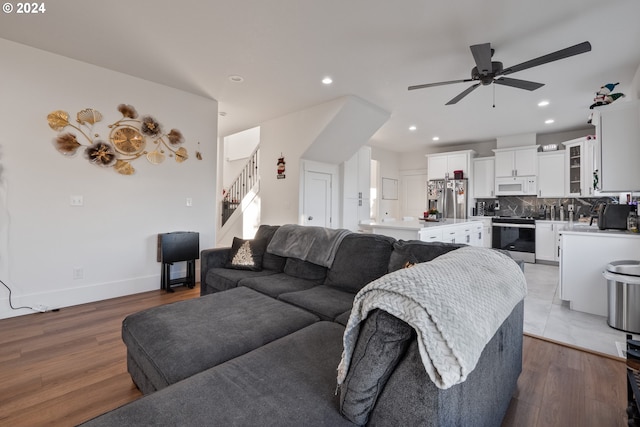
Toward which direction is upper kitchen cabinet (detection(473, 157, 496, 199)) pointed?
toward the camera

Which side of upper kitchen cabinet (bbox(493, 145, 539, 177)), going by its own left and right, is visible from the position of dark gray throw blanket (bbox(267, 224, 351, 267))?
front

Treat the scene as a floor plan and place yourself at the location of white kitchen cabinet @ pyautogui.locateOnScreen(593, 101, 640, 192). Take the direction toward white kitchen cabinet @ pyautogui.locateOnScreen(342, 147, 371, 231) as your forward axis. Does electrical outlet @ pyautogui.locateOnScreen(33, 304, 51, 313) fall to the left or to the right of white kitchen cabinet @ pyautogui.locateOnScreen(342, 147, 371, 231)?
left

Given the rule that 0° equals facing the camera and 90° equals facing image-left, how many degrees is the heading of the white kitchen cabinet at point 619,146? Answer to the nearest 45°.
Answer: approximately 90°

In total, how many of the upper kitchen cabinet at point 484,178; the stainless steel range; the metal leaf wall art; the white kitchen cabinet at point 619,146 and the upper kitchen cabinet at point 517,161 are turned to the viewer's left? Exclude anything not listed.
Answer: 1

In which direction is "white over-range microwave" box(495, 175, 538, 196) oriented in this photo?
toward the camera

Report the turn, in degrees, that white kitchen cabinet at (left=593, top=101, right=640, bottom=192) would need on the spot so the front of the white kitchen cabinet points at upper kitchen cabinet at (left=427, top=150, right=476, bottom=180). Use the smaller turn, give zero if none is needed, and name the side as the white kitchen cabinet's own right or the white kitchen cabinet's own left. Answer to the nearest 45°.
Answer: approximately 45° to the white kitchen cabinet's own right

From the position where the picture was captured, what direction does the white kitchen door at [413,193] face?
facing the viewer

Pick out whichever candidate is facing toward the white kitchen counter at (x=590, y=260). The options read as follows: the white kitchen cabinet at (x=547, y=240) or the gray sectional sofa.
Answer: the white kitchen cabinet

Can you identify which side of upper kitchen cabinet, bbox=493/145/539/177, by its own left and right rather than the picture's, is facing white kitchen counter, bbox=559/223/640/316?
front

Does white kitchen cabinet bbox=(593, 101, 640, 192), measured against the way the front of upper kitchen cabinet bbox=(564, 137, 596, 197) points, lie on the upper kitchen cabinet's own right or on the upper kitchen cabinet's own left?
on the upper kitchen cabinet's own left
